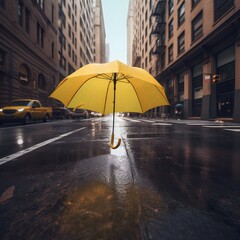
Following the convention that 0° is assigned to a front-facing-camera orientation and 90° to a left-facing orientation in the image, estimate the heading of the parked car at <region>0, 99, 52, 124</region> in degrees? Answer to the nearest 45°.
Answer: approximately 45°

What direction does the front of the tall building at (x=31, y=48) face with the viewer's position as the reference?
facing to the right of the viewer

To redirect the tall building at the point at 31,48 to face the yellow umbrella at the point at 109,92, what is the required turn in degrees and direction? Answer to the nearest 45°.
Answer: approximately 90° to its right

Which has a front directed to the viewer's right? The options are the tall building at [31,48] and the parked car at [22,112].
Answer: the tall building

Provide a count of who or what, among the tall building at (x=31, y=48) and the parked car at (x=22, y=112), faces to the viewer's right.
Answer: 1

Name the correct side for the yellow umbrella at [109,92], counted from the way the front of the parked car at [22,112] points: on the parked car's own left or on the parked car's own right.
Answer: on the parked car's own left
